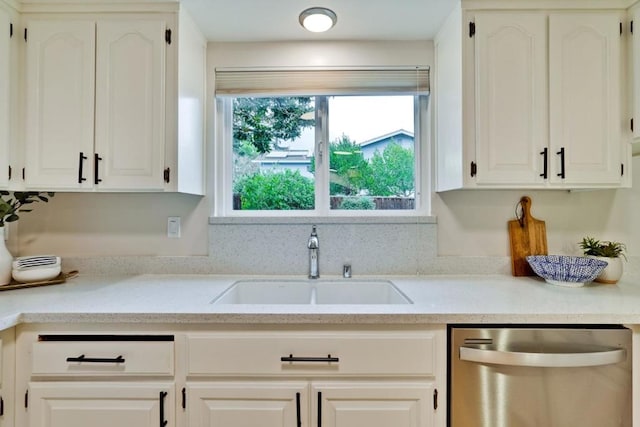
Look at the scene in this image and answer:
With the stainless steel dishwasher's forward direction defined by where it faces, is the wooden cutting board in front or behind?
behind

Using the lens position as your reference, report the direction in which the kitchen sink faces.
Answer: facing the viewer

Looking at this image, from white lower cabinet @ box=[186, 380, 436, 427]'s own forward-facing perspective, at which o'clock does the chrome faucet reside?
The chrome faucet is roughly at 6 o'clock from the white lower cabinet.

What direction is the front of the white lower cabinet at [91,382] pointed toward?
toward the camera

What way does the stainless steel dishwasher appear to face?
toward the camera

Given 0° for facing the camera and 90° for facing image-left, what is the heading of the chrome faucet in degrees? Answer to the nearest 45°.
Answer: approximately 0°

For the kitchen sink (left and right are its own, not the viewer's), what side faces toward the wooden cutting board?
left

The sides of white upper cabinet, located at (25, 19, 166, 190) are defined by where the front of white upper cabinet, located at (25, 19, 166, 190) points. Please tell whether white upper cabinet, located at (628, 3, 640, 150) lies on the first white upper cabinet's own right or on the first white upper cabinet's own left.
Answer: on the first white upper cabinet's own left

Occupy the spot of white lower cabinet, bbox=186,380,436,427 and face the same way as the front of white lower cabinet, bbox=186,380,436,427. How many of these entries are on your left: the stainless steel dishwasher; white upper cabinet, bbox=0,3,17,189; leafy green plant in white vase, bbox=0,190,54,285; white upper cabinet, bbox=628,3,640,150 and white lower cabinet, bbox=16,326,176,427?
2

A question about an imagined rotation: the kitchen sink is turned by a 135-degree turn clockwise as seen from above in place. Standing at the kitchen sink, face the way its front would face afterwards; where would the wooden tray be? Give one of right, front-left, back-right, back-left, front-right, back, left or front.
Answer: front-left

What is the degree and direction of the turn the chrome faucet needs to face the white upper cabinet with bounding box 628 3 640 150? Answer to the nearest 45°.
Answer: approximately 90° to its left

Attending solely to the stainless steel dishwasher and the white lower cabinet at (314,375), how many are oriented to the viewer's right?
0
